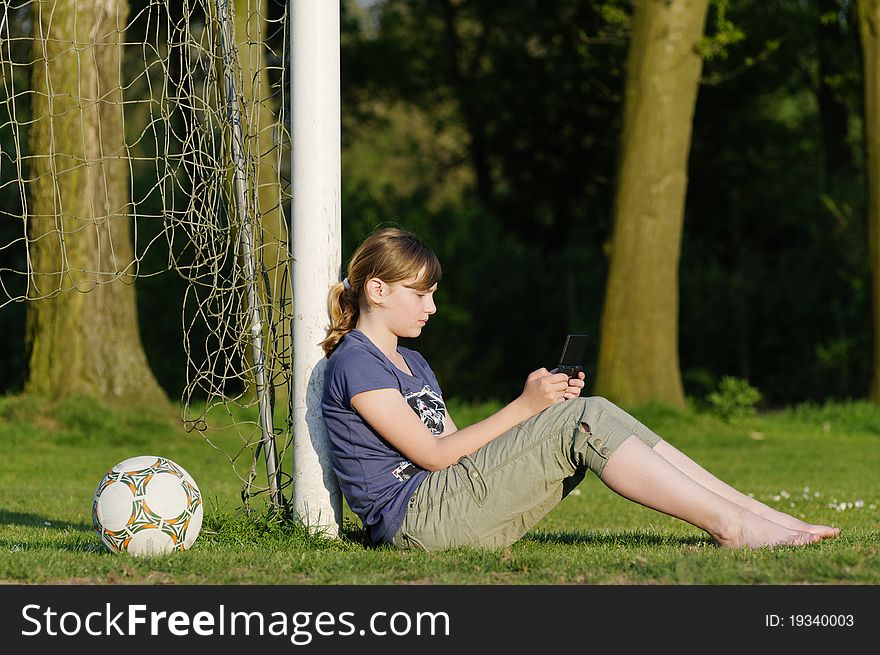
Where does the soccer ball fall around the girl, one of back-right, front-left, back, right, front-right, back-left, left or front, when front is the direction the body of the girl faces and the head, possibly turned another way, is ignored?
back

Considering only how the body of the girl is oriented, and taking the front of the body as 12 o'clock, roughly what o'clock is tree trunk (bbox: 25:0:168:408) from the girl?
The tree trunk is roughly at 8 o'clock from the girl.

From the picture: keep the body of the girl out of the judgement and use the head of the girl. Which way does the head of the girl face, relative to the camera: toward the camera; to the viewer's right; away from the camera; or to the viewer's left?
to the viewer's right

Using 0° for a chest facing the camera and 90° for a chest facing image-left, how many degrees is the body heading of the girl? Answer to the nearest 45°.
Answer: approximately 270°
